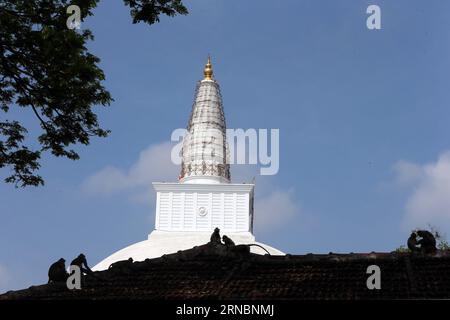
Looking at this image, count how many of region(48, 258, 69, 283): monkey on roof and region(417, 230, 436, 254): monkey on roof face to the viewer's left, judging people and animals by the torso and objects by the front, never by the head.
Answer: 1

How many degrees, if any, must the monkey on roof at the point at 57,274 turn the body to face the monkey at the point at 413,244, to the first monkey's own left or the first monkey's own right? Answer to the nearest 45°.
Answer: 0° — it already faces it

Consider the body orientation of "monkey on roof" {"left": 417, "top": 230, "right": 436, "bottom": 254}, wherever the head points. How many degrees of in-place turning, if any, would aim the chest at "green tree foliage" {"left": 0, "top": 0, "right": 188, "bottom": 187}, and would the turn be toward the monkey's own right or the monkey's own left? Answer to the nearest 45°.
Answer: approximately 45° to the monkey's own left

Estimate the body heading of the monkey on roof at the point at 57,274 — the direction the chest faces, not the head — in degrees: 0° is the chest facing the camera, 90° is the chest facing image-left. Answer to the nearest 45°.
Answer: approximately 270°

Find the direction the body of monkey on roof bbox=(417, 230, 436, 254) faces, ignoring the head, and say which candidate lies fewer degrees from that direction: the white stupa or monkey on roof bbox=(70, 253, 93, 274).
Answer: the monkey on roof

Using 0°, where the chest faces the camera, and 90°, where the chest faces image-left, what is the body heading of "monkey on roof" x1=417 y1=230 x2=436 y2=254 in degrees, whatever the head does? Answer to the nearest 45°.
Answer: approximately 90°

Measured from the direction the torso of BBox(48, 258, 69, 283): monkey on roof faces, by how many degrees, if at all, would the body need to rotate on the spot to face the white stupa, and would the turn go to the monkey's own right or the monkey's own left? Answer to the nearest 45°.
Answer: approximately 90° to the monkey's own left

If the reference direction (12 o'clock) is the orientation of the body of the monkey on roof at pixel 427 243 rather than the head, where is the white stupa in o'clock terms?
The white stupa is roughly at 2 o'clock from the monkey on roof.
